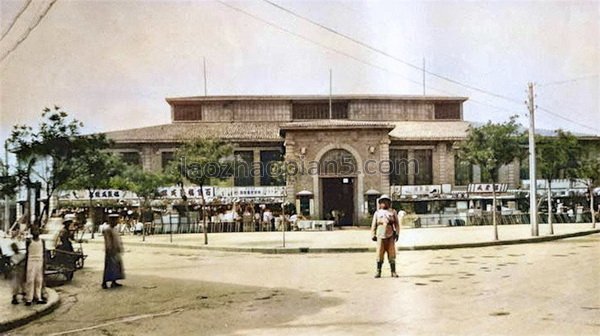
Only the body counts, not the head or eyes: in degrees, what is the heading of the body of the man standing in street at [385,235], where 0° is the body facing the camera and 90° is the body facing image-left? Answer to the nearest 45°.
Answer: approximately 0°

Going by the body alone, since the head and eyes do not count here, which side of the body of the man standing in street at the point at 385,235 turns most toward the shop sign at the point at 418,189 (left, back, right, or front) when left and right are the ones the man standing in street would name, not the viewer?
back

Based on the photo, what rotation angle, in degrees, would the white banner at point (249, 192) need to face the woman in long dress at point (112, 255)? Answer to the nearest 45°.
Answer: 0° — it already faces them

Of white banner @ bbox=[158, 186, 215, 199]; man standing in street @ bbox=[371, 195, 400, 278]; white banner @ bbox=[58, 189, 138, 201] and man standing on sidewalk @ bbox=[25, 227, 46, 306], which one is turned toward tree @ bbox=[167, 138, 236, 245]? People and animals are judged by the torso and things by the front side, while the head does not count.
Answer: white banner @ bbox=[158, 186, 215, 199]

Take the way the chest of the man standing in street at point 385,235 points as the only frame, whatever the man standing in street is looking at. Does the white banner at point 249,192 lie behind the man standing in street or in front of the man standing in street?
behind

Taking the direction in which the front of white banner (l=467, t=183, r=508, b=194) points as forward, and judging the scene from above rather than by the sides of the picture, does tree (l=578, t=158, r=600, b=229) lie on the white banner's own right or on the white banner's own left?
on the white banner's own left
